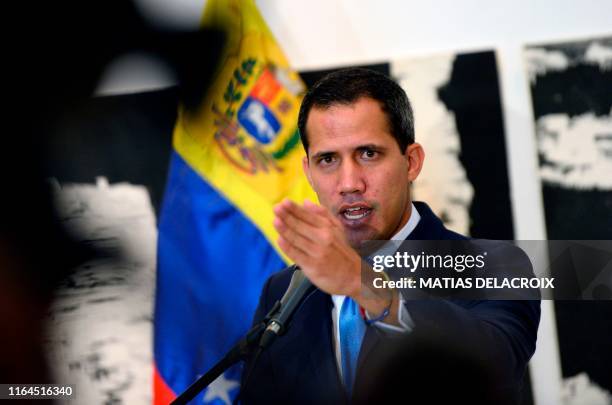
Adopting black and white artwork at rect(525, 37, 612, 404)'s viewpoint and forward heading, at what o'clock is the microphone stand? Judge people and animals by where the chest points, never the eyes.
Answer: The microphone stand is roughly at 1 o'clock from the black and white artwork.

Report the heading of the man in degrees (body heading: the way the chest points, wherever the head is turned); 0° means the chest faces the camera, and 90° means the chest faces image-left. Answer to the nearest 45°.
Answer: approximately 45°

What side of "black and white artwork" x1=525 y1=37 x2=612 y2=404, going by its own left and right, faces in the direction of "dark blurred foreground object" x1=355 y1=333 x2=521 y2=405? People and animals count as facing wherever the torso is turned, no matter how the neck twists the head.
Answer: front

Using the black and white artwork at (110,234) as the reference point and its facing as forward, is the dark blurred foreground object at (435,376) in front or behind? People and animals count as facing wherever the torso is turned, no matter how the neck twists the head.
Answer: in front

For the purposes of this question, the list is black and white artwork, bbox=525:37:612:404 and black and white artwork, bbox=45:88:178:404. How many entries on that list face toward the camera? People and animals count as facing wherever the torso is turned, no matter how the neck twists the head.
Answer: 2

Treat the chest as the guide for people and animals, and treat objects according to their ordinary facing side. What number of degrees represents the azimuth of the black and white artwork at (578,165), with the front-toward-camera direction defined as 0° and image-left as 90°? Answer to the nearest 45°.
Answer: approximately 0°

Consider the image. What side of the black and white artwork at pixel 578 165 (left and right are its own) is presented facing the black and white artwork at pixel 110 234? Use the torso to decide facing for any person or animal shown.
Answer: right

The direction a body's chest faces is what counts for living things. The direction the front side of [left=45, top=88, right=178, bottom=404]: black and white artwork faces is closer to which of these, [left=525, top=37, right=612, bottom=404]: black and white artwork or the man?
the man
